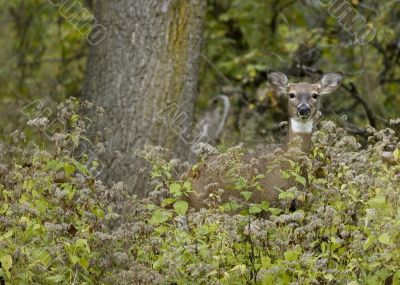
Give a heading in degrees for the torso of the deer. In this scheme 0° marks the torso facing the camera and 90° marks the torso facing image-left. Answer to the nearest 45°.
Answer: approximately 270°
